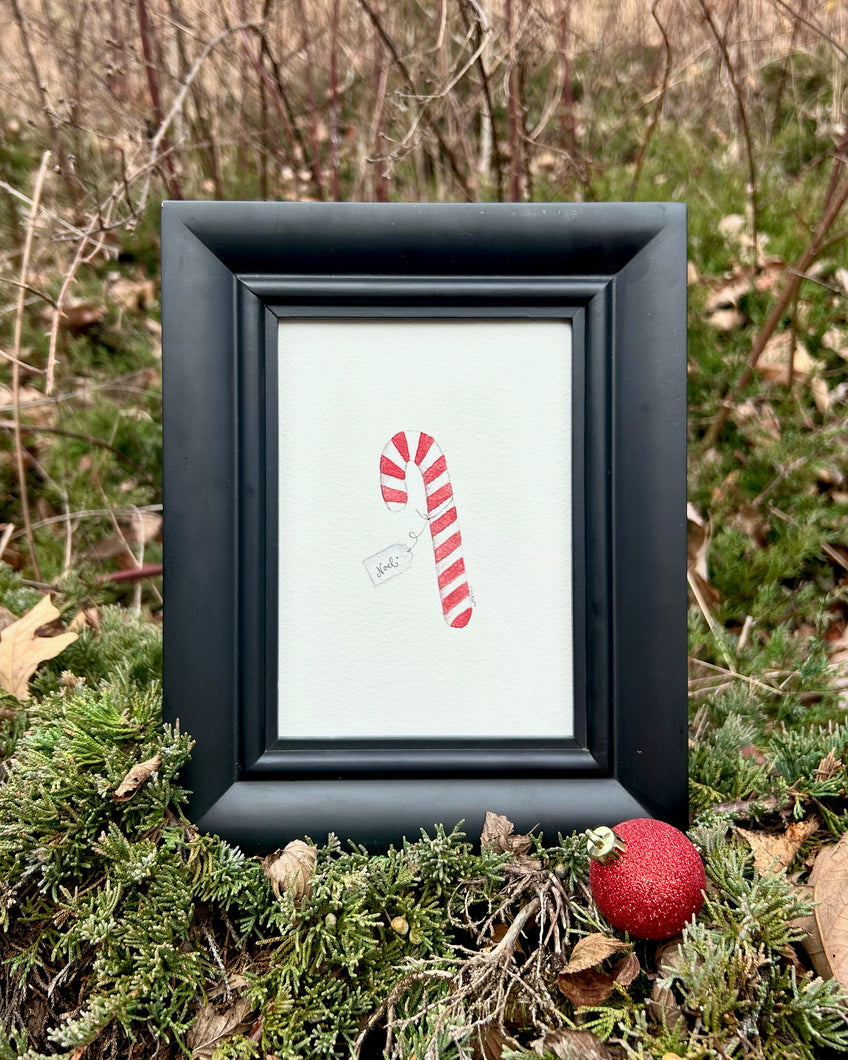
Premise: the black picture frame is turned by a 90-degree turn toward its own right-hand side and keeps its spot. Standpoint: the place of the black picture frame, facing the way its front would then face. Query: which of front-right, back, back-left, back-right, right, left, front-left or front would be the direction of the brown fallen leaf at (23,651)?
front

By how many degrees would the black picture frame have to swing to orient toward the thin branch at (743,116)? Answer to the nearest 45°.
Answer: approximately 135° to its left

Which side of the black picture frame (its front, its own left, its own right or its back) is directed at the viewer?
front

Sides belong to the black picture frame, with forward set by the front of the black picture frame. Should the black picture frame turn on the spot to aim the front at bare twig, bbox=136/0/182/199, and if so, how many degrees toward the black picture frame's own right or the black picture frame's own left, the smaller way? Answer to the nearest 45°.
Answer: approximately 135° to the black picture frame's own right

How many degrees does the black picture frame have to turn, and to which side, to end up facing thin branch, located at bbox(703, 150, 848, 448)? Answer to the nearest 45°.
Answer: approximately 135° to its left

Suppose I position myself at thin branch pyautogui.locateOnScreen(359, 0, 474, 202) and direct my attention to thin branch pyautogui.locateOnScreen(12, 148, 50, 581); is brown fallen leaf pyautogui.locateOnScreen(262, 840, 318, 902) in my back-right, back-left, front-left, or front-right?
front-left

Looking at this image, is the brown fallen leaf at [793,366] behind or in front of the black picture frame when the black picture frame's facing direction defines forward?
behind

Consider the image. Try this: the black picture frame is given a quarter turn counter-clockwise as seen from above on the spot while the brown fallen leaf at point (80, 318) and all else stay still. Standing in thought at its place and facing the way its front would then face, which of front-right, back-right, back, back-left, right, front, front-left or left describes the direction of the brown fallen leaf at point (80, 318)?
back-left

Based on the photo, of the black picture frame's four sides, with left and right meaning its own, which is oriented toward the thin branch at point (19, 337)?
right
